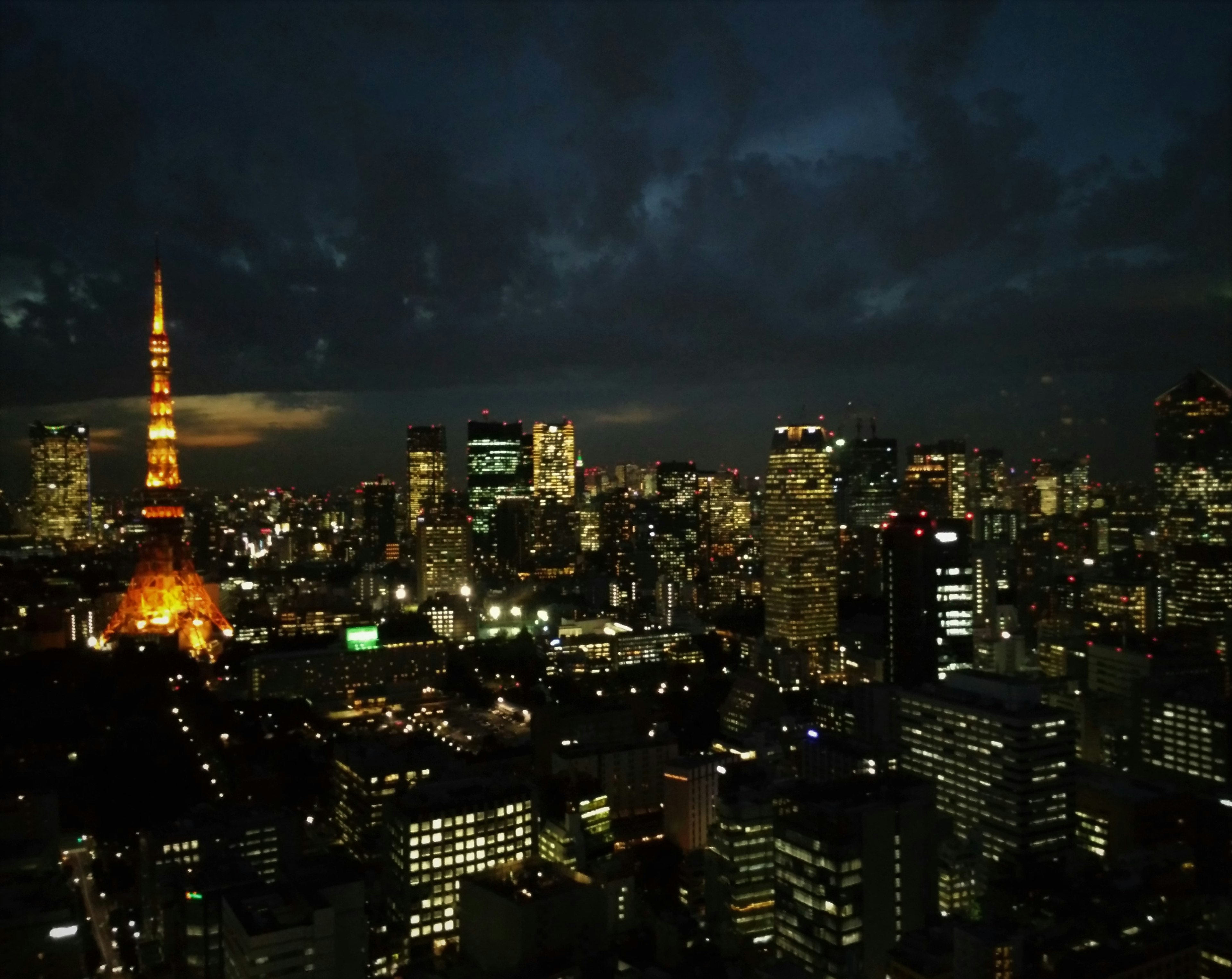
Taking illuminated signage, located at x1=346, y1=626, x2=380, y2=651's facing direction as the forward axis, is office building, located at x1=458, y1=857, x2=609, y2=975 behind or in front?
in front

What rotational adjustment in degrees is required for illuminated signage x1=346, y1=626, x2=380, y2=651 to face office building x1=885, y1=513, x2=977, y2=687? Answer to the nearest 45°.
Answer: approximately 90° to its left

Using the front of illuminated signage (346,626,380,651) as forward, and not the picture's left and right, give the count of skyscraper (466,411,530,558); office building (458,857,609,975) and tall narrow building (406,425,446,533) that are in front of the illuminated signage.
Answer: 1

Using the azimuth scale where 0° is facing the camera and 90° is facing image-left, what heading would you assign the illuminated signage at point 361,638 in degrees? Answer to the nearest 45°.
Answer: approximately 0°

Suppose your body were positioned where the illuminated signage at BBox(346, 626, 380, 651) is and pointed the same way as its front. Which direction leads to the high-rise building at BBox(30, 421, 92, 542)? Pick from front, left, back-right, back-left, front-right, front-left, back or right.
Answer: back-right

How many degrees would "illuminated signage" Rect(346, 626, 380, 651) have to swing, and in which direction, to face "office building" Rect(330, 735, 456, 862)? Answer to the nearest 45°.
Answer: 0° — it already faces it

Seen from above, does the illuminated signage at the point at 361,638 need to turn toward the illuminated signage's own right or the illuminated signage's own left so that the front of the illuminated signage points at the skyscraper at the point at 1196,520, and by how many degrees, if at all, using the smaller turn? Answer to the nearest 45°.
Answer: approximately 90° to the illuminated signage's own left

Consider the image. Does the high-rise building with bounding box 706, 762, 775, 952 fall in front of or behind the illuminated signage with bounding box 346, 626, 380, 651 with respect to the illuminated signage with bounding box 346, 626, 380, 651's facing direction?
in front

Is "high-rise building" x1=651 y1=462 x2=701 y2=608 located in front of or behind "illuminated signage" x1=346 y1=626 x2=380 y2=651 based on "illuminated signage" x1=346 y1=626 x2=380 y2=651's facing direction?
behind

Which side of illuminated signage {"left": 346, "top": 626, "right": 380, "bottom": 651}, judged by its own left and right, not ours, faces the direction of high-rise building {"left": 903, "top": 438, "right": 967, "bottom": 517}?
left

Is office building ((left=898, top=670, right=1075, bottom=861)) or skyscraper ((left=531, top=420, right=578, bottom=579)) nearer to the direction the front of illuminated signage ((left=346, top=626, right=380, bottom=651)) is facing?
the office building

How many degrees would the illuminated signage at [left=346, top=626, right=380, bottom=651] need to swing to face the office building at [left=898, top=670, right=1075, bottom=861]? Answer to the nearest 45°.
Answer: approximately 45° to its left
